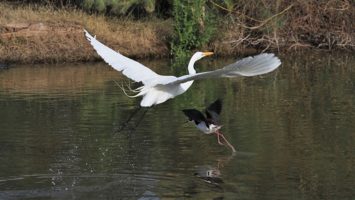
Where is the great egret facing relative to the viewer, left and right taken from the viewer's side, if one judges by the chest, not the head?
facing away from the viewer and to the right of the viewer

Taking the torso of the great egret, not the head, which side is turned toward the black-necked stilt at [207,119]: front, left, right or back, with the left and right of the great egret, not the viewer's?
front
